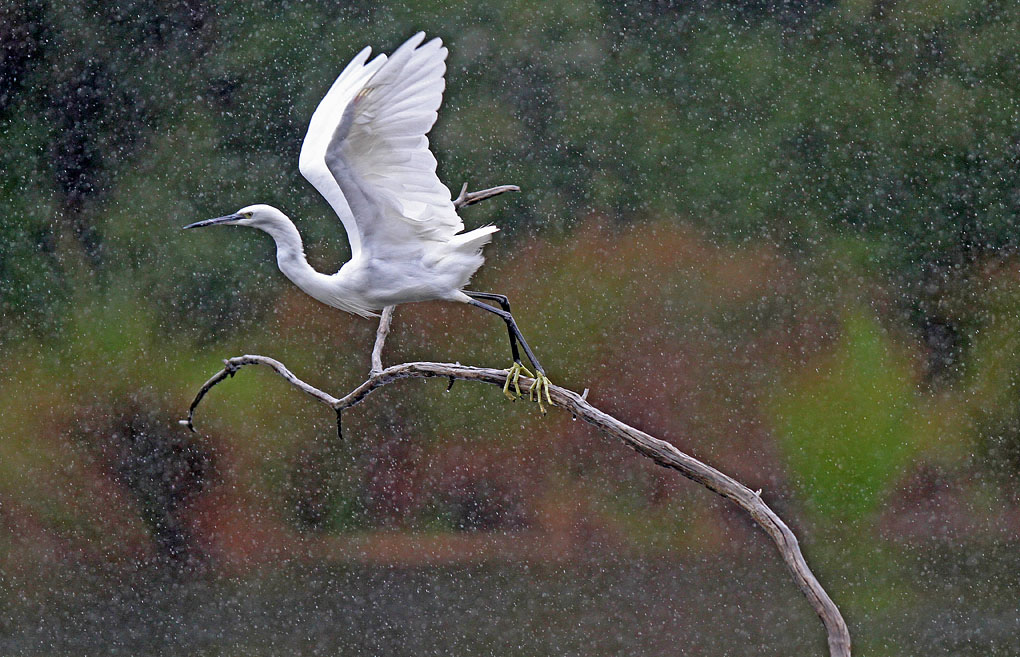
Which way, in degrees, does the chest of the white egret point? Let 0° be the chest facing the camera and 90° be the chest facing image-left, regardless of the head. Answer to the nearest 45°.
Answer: approximately 90°
